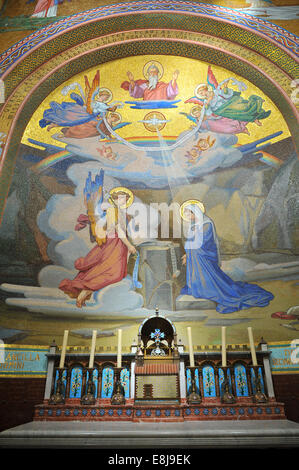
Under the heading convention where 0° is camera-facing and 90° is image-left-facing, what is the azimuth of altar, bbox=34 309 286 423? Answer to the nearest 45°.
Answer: approximately 0°
